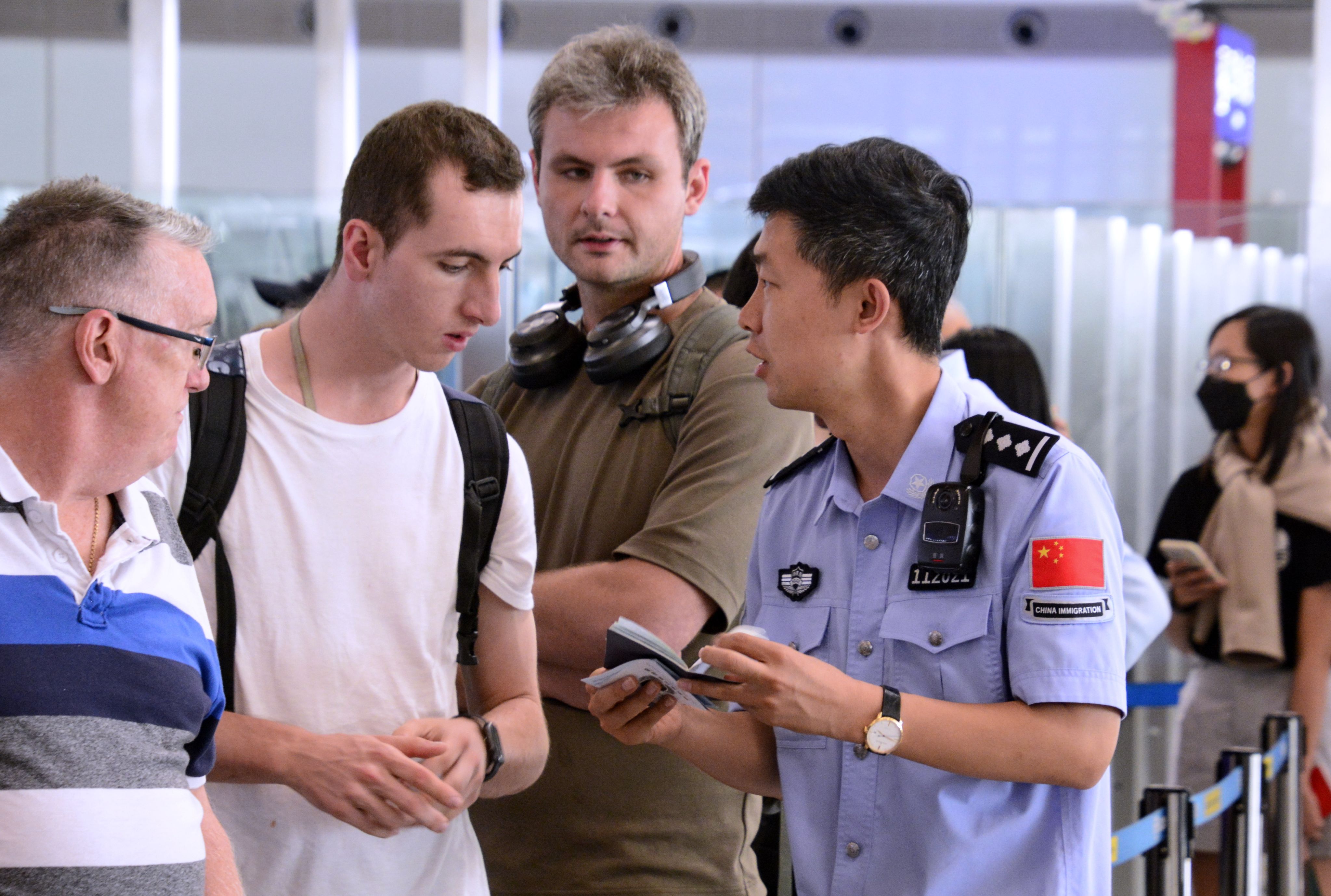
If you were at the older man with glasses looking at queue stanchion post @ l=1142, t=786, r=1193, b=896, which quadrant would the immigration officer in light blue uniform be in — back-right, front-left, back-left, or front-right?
front-right

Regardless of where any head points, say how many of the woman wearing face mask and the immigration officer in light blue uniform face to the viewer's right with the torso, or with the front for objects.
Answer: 0

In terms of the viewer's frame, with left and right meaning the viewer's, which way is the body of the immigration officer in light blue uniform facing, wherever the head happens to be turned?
facing the viewer and to the left of the viewer

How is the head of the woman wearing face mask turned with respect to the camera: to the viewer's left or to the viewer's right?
to the viewer's left

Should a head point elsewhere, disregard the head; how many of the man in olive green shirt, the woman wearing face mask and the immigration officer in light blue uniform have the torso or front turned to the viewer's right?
0

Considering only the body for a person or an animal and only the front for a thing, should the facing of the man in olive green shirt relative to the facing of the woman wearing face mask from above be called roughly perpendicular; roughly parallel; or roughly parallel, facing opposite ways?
roughly parallel

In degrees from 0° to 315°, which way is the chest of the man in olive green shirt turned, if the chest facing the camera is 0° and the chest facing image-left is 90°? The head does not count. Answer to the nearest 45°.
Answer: approximately 45°

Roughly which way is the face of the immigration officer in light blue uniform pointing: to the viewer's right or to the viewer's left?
to the viewer's left

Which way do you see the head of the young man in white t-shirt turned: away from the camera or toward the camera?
toward the camera
